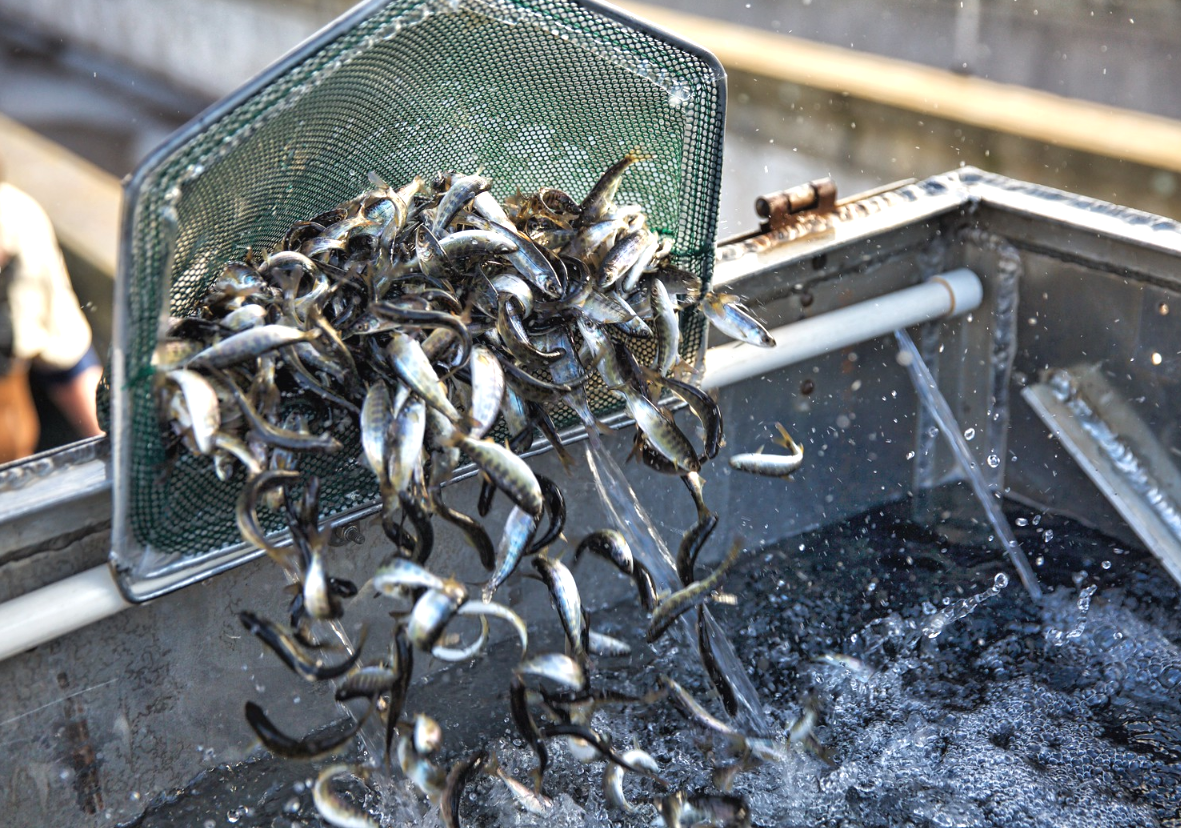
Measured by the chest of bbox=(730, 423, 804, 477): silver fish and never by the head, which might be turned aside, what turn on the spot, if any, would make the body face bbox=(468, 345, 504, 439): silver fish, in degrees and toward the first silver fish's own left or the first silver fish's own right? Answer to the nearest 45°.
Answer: approximately 45° to the first silver fish's own left

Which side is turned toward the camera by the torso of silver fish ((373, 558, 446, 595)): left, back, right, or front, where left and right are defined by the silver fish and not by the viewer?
left

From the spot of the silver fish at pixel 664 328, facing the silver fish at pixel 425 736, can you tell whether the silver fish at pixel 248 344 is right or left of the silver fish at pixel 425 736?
right

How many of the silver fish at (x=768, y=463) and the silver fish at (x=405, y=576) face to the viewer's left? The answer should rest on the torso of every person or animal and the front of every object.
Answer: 2

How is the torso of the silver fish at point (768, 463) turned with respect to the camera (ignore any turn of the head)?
to the viewer's left
